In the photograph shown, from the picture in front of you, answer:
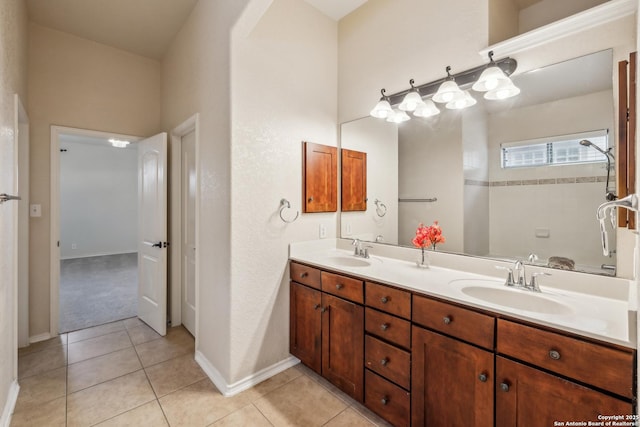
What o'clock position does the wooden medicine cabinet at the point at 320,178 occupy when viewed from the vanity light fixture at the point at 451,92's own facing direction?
The wooden medicine cabinet is roughly at 2 o'clock from the vanity light fixture.

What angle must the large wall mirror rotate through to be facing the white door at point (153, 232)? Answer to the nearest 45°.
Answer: approximately 45° to its right

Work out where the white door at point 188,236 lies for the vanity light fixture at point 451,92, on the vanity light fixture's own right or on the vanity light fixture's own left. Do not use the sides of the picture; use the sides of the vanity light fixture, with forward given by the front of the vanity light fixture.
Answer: on the vanity light fixture's own right

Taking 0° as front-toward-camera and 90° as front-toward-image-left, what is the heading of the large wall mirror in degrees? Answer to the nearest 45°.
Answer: approximately 45°

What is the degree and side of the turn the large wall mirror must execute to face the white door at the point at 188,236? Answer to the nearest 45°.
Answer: approximately 45° to its right
